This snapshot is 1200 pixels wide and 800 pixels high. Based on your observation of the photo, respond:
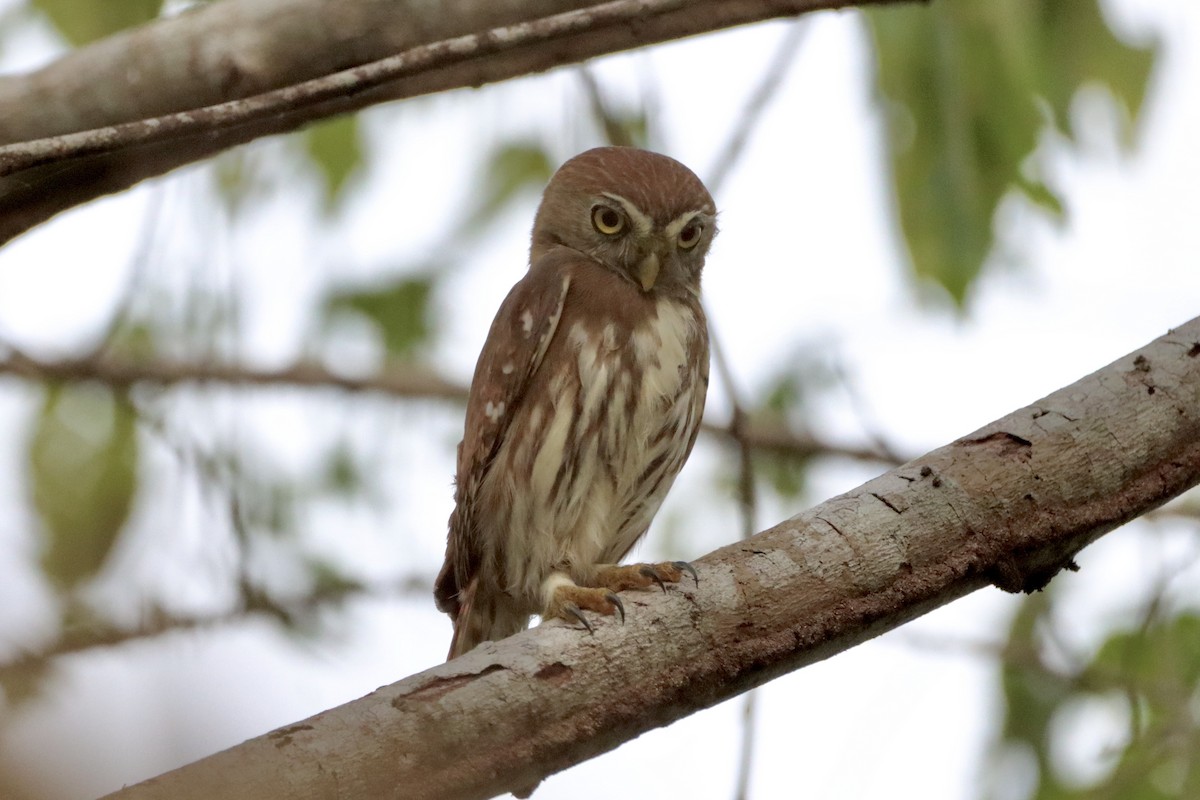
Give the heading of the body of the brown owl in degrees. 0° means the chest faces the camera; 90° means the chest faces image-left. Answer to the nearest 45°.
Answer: approximately 315°

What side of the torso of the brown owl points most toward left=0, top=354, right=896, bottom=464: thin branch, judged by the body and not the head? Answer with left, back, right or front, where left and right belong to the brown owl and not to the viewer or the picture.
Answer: back
